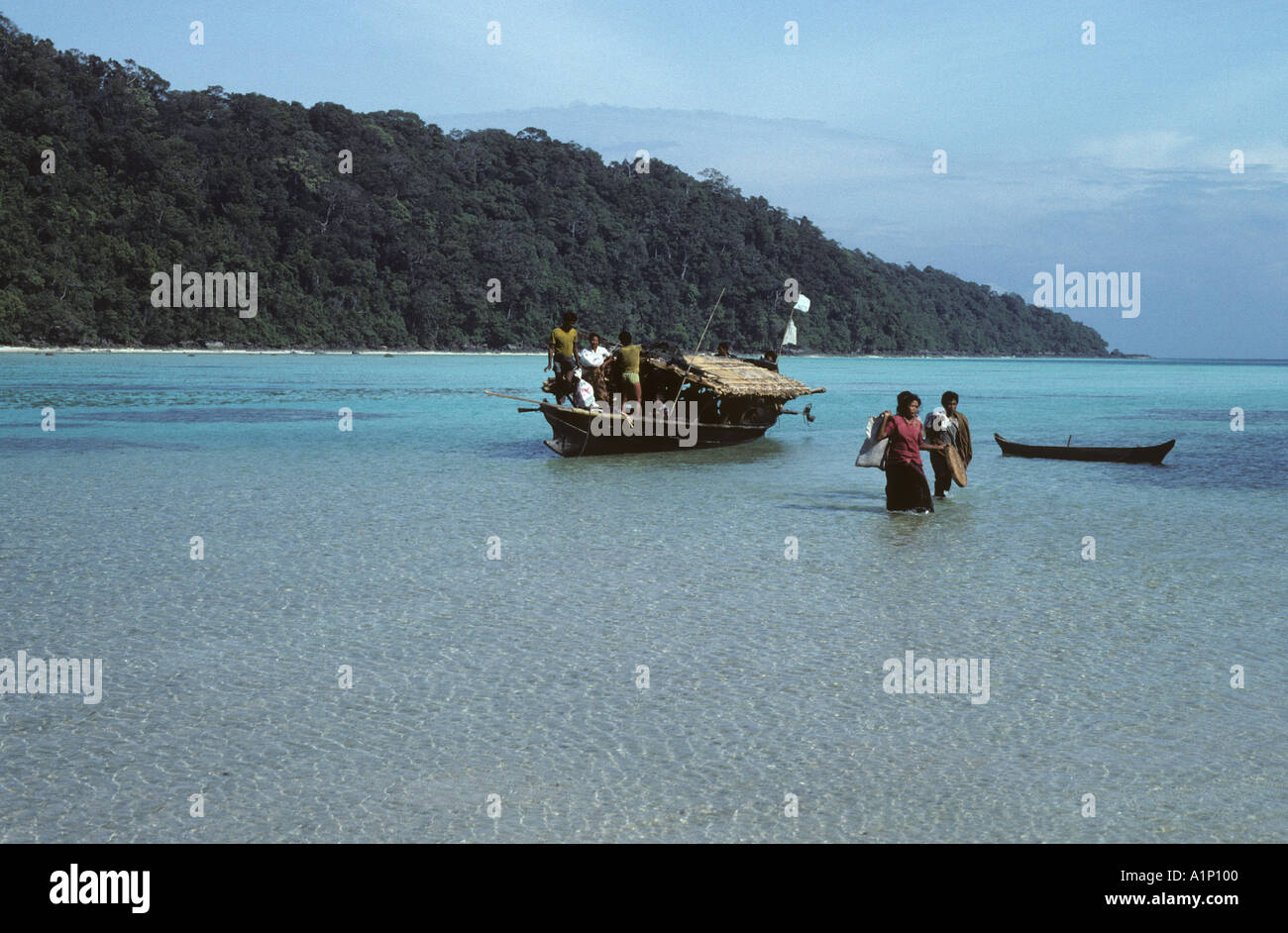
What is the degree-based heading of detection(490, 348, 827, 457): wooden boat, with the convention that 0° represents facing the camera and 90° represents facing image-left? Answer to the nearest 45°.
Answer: approximately 45°

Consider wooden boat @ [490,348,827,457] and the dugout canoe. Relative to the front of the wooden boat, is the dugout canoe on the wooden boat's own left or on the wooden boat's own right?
on the wooden boat's own left
